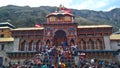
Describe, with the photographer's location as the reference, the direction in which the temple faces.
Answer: facing the viewer
